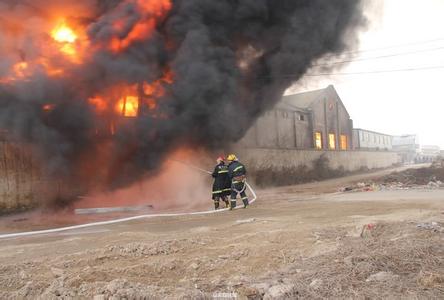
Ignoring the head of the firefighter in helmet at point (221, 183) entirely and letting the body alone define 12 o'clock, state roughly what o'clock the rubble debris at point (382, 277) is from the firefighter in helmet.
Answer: The rubble debris is roughly at 7 o'clock from the firefighter in helmet.

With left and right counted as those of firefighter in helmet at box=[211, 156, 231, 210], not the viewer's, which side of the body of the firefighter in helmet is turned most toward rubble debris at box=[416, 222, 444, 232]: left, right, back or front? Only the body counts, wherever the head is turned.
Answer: back

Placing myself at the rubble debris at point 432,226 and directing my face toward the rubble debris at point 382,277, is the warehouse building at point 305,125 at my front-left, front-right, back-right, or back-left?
back-right

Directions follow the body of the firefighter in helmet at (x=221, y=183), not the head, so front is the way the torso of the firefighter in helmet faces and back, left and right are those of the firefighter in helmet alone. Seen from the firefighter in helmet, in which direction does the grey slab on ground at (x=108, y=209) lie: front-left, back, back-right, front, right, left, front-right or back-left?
front-left

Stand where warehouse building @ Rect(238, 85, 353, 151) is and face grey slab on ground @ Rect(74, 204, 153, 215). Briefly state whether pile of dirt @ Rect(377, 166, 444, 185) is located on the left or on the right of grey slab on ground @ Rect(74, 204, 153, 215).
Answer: left

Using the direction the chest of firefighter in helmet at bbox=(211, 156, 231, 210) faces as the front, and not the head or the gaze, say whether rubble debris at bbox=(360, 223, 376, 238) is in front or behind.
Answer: behind

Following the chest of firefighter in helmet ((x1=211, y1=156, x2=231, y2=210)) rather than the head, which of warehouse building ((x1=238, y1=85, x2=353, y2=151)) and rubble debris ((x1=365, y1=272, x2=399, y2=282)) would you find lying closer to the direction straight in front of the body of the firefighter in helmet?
the warehouse building

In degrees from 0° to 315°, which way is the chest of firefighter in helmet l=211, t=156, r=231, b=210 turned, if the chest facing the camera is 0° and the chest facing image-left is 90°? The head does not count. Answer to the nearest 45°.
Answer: approximately 135°

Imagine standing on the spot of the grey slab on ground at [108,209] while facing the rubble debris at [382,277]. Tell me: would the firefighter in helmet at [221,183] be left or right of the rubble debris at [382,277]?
left

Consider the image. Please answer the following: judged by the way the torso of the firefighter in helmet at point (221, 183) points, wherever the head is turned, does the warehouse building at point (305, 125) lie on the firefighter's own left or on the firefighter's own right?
on the firefighter's own right

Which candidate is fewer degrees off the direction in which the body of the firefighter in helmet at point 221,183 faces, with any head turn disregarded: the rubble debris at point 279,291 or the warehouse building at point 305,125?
the warehouse building

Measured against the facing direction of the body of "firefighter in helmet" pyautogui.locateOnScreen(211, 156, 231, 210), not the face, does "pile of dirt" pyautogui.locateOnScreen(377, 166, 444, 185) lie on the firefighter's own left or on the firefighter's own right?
on the firefighter's own right
